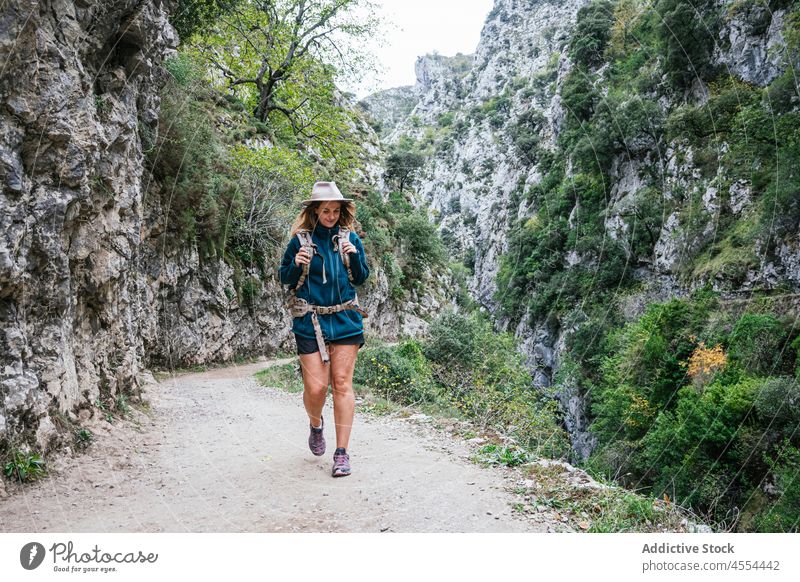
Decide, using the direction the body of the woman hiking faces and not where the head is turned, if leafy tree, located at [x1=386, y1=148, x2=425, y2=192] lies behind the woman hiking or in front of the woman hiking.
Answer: behind

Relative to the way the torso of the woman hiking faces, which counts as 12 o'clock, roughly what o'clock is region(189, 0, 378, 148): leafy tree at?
The leafy tree is roughly at 6 o'clock from the woman hiking.

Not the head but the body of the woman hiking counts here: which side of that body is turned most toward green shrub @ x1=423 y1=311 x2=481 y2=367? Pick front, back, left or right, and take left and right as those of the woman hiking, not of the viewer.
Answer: back

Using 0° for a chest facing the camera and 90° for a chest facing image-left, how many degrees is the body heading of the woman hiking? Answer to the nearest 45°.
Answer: approximately 0°

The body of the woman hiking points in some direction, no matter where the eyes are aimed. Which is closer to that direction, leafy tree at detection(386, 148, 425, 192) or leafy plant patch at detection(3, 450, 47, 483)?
the leafy plant patch

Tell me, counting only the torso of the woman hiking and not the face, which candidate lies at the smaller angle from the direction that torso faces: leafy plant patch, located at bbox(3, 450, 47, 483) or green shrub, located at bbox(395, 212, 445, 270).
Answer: the leafy plant patch

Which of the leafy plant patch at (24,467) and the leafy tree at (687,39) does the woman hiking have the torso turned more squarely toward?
the leafy plant patch

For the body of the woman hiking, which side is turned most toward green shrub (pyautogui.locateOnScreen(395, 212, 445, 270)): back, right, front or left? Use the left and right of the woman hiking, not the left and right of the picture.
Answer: back

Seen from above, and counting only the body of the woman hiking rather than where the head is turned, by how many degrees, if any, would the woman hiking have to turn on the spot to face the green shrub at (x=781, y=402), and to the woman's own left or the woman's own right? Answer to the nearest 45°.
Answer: approximately 135° to the woman's own left

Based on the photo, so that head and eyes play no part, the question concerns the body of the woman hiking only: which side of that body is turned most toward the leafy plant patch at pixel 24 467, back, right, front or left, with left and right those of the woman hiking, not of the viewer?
right
